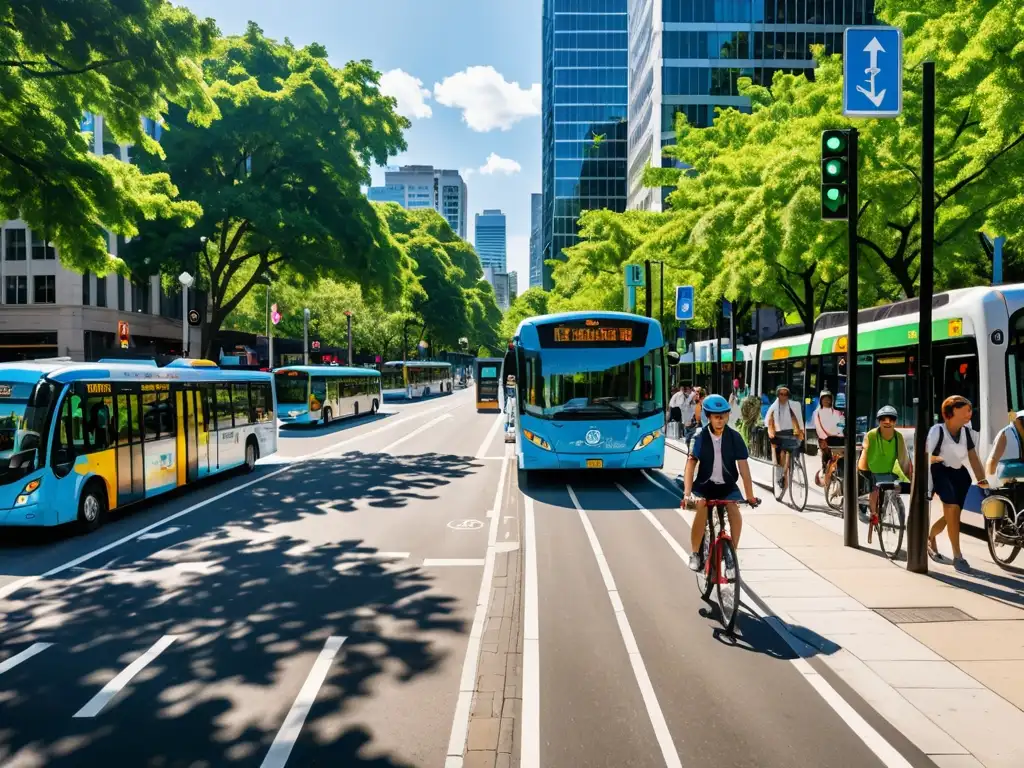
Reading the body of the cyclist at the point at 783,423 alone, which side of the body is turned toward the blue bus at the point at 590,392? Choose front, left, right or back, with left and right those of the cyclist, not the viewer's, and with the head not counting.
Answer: right

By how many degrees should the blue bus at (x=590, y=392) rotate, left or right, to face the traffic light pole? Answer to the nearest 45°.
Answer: approximately 45° to its left

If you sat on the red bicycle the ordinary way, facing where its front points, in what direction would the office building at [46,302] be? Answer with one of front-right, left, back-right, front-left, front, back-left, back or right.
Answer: back-right

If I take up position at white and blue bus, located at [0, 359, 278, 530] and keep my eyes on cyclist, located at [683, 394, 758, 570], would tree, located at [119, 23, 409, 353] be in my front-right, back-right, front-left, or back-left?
back-left

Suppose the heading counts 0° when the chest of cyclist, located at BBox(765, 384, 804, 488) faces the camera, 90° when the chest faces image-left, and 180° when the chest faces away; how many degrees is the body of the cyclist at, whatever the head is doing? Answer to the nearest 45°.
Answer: approximately 0°

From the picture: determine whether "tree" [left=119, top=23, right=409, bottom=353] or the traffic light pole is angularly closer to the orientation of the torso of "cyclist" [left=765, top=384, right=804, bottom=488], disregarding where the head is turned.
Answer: the traffic light pole

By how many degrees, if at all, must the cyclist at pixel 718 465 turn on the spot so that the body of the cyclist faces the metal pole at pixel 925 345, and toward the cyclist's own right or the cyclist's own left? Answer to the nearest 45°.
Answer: approximately 135° to the cyclist's own left

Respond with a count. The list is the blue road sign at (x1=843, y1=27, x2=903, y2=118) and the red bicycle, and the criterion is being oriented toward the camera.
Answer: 2

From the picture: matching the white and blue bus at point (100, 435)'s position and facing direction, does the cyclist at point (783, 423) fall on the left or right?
on its left
